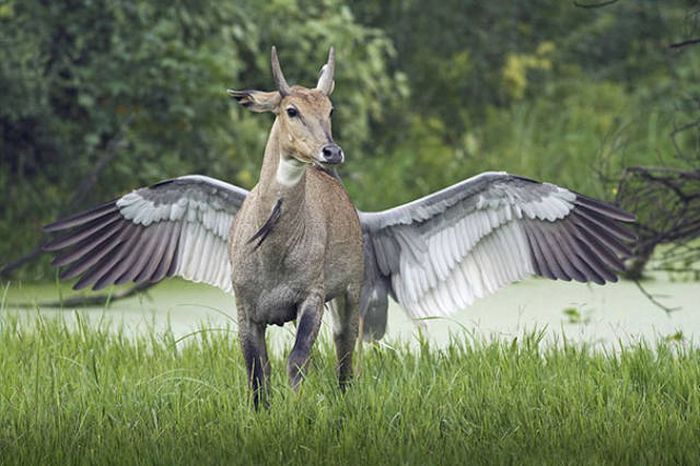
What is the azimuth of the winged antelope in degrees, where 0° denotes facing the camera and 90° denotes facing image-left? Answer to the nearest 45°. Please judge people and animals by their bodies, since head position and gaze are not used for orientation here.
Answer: approximately 0°
